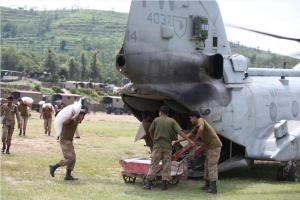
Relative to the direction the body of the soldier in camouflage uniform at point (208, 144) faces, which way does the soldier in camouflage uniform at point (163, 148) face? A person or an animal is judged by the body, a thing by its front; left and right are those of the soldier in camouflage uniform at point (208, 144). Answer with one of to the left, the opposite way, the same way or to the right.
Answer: to the right

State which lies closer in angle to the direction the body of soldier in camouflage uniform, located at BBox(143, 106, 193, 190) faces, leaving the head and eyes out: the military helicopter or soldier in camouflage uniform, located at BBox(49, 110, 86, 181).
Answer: the military helicopter

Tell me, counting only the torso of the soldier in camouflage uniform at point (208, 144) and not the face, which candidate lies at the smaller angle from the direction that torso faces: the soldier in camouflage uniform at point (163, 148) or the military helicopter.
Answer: the soldier in camouflage uniform

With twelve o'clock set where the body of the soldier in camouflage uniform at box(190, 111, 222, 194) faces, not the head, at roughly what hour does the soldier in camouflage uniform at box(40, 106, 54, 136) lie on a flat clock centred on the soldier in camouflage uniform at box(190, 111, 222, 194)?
the soldier in camouflage uniform at box(40, 106, 54, 136) is roughly at 2 o'clock from the soldier in camouflage uniform at box(190, 111, 222, 194).

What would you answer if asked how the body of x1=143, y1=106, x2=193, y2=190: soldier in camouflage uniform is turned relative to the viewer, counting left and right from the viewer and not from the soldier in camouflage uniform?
facing away from the viewer

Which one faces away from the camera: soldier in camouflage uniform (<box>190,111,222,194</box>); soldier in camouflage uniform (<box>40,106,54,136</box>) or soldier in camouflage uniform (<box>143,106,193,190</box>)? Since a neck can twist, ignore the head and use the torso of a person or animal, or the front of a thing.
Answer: soldier in camouflage uniform (<box>143,106,193,190</box>)

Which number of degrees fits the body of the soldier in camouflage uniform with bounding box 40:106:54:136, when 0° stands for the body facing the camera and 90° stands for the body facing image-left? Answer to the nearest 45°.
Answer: approximately 0°

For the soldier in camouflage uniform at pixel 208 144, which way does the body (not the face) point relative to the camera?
to the viewer's left
